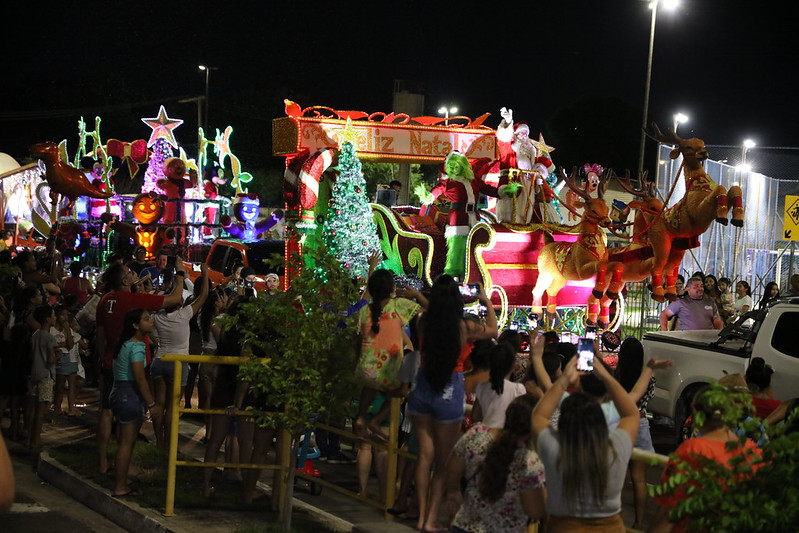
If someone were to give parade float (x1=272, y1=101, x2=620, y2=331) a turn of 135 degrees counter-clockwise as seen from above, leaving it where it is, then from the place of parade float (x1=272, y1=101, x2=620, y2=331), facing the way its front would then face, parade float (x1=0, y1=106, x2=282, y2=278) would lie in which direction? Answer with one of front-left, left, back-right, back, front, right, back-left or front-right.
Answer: front-left

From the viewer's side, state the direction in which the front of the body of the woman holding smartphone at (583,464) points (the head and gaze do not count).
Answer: away from the camera

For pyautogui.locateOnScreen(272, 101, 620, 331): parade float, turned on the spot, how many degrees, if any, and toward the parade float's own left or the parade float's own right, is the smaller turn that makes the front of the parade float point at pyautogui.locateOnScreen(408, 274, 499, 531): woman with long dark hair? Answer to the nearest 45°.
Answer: approximately 45° to the parade float's own right

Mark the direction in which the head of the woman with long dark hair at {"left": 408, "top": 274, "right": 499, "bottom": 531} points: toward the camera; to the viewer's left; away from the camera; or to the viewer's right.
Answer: away from the camera

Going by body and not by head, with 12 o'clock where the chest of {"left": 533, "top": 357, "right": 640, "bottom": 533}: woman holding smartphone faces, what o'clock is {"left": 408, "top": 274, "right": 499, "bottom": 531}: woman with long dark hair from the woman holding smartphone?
The woman with long dark hair is roughly at 11 o'clock from the woman holding smartphone.

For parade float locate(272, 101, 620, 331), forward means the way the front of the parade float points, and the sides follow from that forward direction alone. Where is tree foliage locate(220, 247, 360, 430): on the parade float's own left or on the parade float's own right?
on the parade float's own right

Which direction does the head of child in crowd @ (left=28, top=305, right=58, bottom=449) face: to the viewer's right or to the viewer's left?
to the viewer's right

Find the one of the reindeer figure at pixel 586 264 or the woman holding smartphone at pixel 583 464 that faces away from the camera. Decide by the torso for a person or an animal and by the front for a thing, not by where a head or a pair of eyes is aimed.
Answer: the woman holding smartphone

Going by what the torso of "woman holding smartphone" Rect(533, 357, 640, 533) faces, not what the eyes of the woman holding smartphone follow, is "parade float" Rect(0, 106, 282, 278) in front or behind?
in front

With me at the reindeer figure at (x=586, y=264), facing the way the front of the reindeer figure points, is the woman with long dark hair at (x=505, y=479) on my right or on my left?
on my right

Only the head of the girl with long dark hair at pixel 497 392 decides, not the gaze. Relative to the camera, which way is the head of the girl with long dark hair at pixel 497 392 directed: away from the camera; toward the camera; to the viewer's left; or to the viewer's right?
away from the camera

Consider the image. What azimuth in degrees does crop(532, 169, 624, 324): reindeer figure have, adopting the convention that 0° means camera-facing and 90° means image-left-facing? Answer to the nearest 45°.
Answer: approximately 315°

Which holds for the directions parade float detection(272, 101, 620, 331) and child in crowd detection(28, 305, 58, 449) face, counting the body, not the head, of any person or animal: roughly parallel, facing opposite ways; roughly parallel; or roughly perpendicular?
roughly perpendicular

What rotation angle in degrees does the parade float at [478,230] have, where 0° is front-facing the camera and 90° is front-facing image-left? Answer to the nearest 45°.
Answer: approximately 315°

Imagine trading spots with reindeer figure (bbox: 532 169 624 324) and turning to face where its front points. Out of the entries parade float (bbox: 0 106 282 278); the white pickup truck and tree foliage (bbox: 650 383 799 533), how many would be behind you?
1
